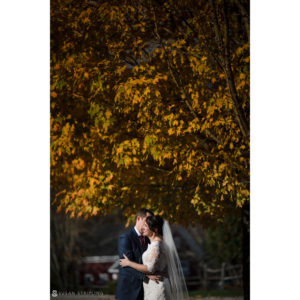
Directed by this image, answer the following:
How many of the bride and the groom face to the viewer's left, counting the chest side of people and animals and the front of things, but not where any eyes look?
1

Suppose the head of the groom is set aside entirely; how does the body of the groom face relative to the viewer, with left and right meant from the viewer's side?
facing the viewer and to the right of the viewer

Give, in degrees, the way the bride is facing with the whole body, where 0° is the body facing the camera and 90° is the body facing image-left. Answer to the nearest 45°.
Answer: approximately 90°
